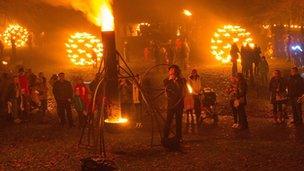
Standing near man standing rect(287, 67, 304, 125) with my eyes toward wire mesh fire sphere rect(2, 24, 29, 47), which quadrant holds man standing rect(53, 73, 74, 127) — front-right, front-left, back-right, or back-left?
front-left

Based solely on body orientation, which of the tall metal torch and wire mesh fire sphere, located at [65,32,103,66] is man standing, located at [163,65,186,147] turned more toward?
the tall metal torch

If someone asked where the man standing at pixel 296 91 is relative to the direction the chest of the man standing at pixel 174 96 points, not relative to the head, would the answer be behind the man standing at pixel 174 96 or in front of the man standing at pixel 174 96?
behind

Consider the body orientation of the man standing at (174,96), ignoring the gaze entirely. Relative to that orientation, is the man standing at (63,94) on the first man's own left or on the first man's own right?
on the first man's own right

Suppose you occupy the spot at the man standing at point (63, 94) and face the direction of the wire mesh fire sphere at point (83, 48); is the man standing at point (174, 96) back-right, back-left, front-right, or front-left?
back-right

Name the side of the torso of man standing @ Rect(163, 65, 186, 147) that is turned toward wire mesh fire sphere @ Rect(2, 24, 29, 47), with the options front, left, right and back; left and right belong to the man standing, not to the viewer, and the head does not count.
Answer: right

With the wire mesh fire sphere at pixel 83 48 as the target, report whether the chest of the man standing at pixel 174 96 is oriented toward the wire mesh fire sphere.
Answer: no

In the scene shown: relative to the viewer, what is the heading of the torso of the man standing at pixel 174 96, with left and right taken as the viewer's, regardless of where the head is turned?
facing the viewer and to the left of the viewer

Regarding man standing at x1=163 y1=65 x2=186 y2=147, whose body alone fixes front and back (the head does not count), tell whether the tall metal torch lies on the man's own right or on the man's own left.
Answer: on the man's own right
